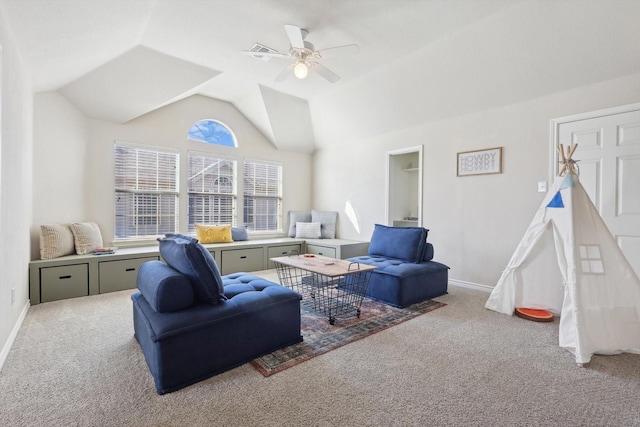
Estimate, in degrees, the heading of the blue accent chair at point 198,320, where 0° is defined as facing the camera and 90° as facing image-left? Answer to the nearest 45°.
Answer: approximately 225°

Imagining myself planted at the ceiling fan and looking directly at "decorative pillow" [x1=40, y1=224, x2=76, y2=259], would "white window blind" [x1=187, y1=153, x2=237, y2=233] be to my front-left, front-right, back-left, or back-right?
front-right

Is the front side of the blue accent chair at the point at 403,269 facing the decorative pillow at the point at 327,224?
no

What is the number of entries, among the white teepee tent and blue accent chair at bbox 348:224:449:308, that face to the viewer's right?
0

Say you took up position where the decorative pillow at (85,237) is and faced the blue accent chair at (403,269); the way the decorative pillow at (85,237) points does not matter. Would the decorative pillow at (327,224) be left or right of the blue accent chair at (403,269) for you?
left

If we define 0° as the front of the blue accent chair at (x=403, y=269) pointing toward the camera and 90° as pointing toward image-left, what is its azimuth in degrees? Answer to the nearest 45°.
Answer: approximately 45°

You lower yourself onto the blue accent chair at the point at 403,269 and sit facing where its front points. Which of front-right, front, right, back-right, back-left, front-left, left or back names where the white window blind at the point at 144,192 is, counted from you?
front-right

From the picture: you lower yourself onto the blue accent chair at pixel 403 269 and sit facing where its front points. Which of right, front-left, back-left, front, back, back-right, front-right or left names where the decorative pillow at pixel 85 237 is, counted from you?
front-right

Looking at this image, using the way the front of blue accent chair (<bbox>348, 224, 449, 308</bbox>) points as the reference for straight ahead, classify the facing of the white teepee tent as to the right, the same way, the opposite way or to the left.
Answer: the same way

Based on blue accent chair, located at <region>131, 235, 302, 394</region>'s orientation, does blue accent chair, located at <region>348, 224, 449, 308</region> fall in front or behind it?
in front

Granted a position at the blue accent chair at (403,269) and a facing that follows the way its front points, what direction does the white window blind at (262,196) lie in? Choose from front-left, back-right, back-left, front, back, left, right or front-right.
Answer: right

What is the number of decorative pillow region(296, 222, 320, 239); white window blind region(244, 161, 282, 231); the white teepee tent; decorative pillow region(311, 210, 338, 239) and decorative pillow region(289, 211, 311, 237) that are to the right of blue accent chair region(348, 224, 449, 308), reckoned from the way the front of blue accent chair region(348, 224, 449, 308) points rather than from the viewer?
4
